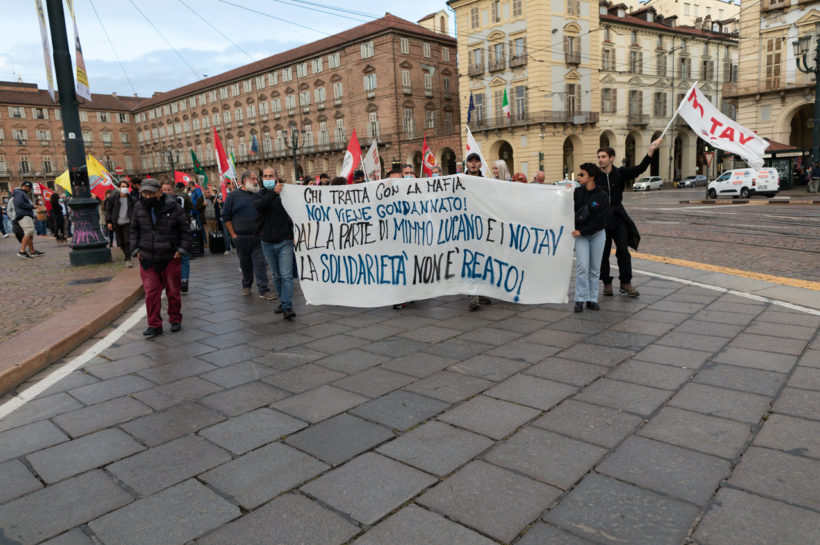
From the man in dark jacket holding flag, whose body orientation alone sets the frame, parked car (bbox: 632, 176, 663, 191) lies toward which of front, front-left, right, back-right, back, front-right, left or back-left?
back

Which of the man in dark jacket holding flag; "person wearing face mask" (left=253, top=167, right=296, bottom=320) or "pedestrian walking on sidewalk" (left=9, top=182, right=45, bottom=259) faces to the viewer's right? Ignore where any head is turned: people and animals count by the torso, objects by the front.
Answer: the pedestrian walking on sidewalk

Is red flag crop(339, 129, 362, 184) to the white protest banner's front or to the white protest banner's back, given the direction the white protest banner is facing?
to the back

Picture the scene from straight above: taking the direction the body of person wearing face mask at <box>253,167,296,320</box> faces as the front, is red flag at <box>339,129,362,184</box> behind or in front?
behind

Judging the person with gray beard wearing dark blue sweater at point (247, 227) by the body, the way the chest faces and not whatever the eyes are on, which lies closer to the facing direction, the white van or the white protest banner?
the white protest banner

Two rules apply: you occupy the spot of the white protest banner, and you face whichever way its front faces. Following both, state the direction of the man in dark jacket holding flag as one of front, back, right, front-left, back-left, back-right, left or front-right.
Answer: left

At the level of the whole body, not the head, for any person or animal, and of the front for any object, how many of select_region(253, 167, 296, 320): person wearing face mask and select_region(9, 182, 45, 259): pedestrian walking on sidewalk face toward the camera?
1

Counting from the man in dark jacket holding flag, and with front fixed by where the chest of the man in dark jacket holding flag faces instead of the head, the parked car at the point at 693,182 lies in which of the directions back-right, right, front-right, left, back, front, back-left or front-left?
back

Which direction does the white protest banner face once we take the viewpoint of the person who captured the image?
facing the viewer

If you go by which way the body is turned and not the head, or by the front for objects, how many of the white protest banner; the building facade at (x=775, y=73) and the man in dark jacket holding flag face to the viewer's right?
0

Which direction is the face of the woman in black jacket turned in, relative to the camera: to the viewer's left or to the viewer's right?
to the viewer's left

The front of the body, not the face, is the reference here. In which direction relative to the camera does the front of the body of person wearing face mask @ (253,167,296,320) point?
toward the camera

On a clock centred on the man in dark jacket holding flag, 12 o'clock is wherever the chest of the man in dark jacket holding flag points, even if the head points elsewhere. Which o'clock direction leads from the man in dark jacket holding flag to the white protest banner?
The white protest banner is roughly at 2 o'clock from the man in dark jacket holding flag.

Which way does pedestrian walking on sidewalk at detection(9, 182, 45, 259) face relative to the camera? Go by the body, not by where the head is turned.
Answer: to the viewer's right

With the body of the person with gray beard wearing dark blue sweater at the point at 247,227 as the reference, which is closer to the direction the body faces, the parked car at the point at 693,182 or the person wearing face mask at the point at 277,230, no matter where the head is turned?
the person wearing face mask
